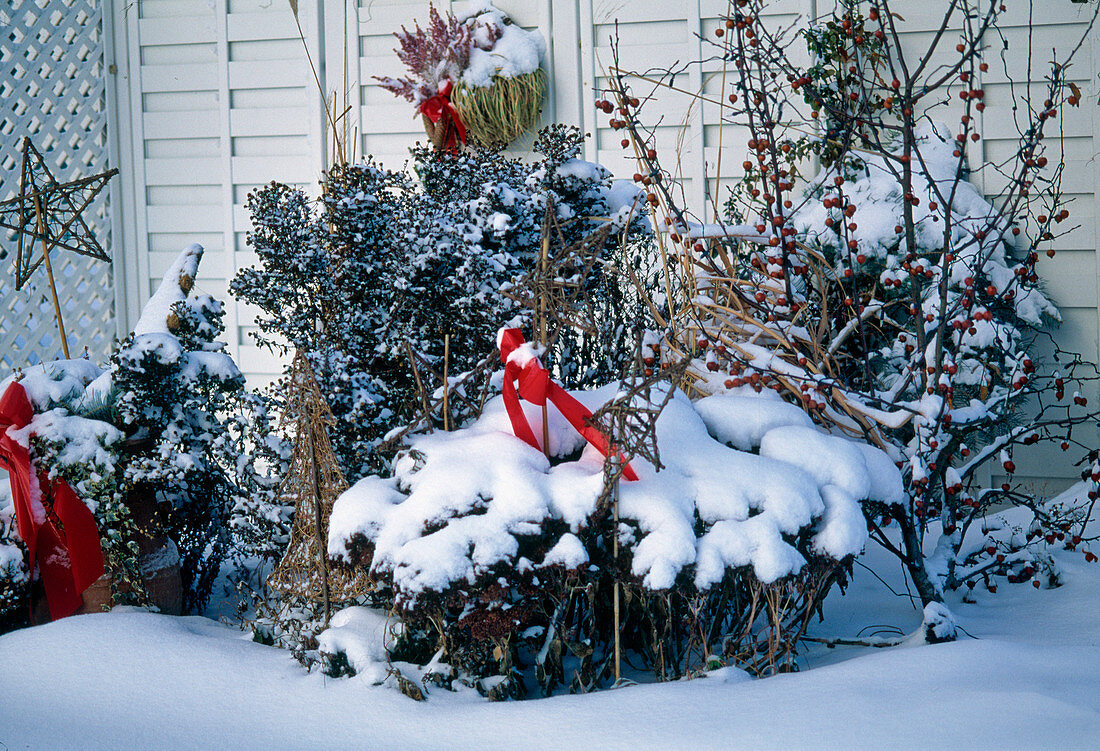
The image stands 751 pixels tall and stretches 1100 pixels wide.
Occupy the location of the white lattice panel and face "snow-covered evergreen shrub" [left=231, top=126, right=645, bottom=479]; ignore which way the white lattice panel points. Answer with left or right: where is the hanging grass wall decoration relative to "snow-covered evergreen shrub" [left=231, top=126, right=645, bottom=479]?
left

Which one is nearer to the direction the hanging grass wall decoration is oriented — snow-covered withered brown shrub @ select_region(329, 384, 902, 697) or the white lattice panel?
the snow-covered withered brown shrub

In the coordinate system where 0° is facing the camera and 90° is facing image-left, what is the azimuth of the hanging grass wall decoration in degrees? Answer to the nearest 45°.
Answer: approximately 0°

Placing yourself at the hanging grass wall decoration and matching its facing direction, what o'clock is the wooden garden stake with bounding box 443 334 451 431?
The wooden garden stake is roughly at 12 o'clock from the hanging grass wall decoration.

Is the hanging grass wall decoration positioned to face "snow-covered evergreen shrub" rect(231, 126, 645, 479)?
yes

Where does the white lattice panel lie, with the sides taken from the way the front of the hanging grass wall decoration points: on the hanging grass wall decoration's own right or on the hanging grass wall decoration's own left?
on the hanging grass wall decoration's own right

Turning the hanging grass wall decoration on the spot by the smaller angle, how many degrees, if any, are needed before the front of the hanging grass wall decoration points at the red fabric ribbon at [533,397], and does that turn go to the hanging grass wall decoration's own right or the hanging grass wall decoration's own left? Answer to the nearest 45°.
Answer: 0° — it already faces it

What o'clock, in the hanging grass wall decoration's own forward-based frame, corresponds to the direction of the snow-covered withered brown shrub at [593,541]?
The snow-covered withered brown shrub is roughly at 12 o'clock from the hanging grass wall decoration.

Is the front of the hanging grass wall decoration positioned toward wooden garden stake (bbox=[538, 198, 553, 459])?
yes
